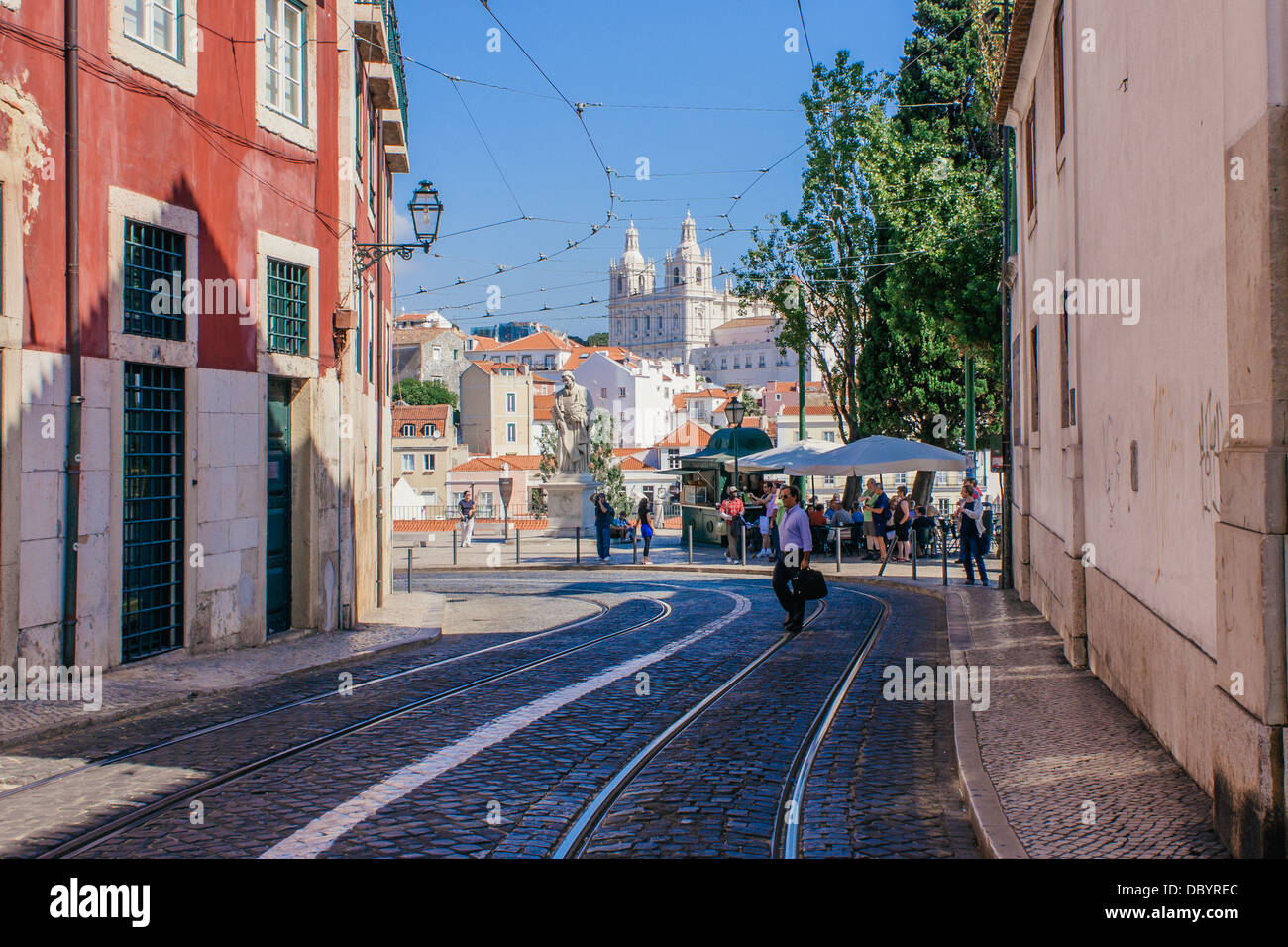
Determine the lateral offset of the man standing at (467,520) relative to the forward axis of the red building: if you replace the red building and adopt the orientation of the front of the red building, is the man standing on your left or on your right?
on your left

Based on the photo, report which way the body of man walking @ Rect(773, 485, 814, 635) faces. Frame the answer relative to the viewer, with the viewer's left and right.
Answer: facing the viewer and to the left of the viewer

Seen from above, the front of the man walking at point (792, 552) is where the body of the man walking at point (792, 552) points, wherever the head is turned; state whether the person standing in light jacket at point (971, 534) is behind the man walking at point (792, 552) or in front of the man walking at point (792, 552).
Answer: behind

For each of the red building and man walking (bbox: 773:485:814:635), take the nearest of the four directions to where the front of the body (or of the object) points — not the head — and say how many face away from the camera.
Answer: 0

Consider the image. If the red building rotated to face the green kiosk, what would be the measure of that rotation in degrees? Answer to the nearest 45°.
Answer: approximately 90° to its left

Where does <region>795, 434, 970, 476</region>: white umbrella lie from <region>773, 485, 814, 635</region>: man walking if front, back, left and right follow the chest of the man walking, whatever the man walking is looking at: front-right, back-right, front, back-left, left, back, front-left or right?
back-right

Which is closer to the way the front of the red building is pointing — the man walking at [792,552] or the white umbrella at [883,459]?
the man walking

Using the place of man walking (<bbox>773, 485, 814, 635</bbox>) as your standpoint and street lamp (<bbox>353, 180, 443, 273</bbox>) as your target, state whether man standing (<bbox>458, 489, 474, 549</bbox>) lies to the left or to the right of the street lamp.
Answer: right

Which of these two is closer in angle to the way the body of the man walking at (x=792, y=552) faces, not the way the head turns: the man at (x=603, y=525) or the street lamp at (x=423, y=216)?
the street lamp

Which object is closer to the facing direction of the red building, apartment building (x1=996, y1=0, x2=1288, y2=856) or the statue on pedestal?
the apartment building

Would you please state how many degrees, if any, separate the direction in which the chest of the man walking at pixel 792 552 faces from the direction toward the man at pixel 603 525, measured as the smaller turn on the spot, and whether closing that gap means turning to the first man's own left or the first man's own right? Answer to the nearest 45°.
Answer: approximately 135° to the first man's own right

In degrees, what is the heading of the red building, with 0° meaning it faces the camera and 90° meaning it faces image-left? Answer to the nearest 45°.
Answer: approximately 315°

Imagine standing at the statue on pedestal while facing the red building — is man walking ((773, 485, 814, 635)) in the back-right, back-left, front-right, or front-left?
front-left

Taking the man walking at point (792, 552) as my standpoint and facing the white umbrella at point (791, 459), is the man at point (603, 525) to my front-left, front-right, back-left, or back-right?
front-left
